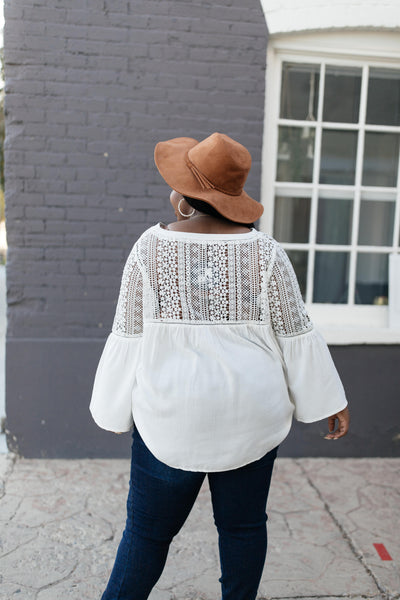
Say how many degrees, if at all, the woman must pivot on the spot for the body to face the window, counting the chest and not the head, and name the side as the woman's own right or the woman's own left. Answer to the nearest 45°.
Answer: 0° — they already face it

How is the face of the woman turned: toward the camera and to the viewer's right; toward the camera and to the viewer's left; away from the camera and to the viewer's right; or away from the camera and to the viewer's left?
away from the camera and to the viewer's left

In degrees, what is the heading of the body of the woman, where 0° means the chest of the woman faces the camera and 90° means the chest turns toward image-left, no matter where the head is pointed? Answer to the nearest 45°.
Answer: approximately 180°
